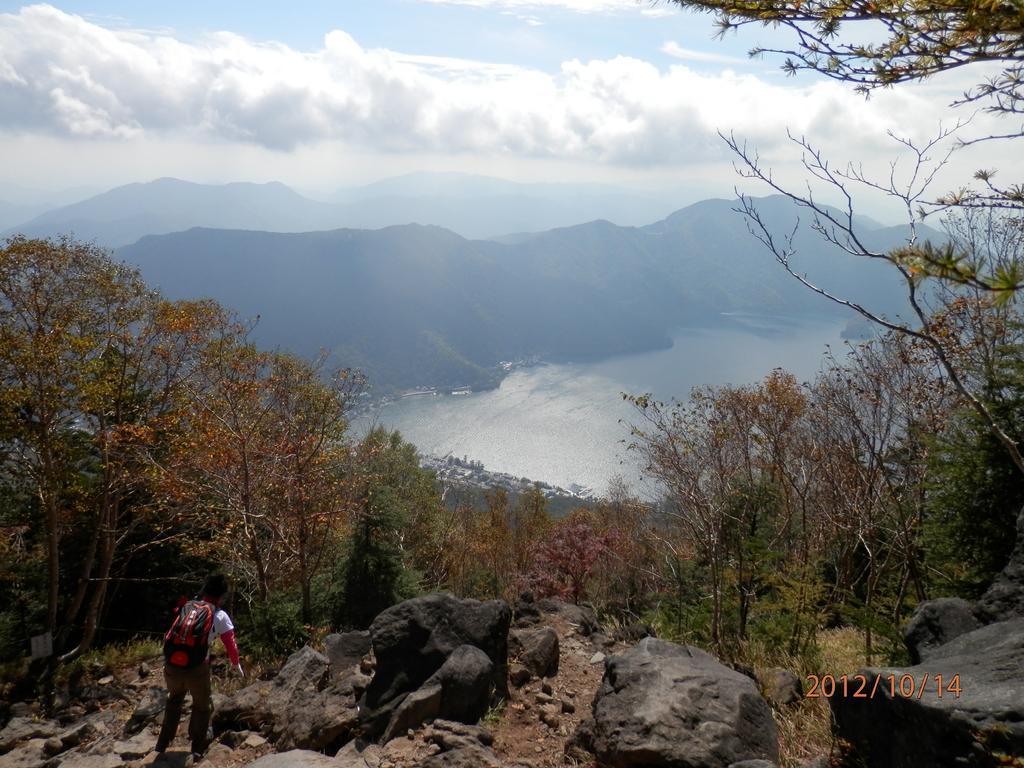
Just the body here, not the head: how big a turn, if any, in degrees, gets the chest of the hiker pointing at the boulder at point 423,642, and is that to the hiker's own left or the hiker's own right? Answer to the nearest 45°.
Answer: approximately 45° to the hiker's own right

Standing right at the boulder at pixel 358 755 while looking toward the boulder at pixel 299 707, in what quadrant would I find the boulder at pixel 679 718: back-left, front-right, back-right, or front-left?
back-right

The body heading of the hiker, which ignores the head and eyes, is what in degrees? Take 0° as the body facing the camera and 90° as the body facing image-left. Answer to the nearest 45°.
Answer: approximately 225°

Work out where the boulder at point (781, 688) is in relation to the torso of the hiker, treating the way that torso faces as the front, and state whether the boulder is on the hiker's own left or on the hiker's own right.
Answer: on the hiker's own right

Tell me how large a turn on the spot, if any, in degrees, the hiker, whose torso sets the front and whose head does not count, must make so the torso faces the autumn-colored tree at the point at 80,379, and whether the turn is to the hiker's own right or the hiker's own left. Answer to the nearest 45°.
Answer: approximately 45° to the hiker's own left

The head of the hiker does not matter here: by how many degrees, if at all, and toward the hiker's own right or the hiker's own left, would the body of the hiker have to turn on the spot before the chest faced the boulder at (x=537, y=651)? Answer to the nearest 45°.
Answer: approximately 45° to the hiker's own right

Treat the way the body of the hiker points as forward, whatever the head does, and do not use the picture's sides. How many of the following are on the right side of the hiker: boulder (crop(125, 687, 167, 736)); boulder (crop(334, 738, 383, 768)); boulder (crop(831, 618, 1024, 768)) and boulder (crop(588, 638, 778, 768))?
3

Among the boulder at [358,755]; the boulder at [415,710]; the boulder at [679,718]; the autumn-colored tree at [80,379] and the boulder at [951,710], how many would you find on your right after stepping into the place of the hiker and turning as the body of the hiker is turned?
4

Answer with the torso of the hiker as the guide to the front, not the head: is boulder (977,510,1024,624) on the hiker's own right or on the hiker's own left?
on the hiker's own right

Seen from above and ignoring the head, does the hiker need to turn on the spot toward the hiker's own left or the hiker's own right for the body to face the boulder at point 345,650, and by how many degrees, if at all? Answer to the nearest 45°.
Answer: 0° — they already face it

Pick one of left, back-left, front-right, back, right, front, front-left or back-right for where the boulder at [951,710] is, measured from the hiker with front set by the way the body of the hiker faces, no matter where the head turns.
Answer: right

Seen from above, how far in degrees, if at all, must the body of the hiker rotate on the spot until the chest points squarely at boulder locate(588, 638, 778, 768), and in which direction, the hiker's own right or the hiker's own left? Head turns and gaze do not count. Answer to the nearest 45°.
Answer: approximately 90° to the hiker's own right

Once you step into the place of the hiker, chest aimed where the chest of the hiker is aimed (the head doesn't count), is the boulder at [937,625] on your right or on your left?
on your right

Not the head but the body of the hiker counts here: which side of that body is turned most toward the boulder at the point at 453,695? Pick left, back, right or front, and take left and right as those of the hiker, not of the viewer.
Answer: right
